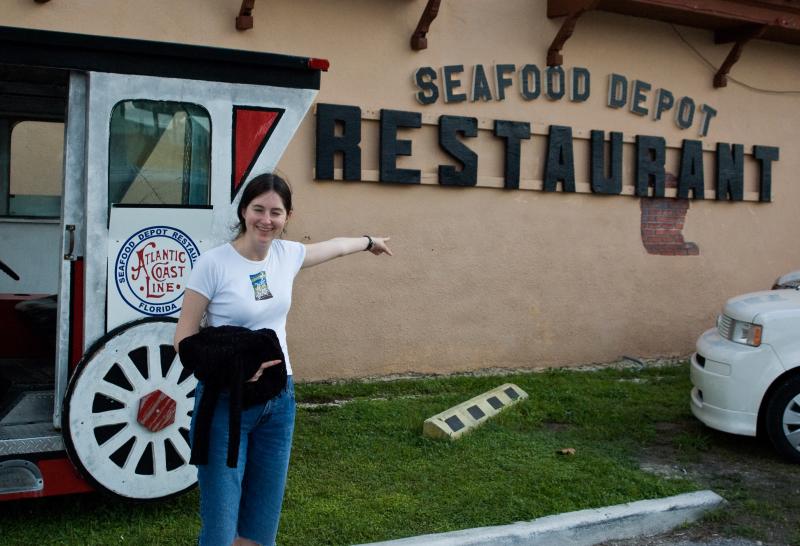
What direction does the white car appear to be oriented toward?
to the viewer's left

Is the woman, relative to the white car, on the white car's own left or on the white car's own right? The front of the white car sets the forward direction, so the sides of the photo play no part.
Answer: on the white car's own left

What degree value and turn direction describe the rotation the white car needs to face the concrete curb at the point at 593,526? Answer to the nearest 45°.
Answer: approximately 45° to its left

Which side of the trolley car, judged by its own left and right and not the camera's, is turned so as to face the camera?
left

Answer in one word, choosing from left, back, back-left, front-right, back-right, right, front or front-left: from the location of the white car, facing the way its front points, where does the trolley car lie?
front-left
